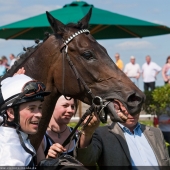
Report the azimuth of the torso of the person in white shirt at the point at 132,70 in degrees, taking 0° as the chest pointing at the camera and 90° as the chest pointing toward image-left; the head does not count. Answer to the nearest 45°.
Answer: approximately 0°

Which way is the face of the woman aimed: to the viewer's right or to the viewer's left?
to the viewer's right

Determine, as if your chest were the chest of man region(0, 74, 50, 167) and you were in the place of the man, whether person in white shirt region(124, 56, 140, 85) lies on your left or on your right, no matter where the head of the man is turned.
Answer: on your left

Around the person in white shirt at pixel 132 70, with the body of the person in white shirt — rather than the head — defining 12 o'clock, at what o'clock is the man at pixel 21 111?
The man is roughly at 12 o'clock from the person in white shirt.

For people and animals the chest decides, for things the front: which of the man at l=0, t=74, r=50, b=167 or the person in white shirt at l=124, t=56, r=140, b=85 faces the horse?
the person in white shirt

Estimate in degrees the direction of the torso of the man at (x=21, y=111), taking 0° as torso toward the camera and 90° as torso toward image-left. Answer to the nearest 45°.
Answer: approximately 315°
